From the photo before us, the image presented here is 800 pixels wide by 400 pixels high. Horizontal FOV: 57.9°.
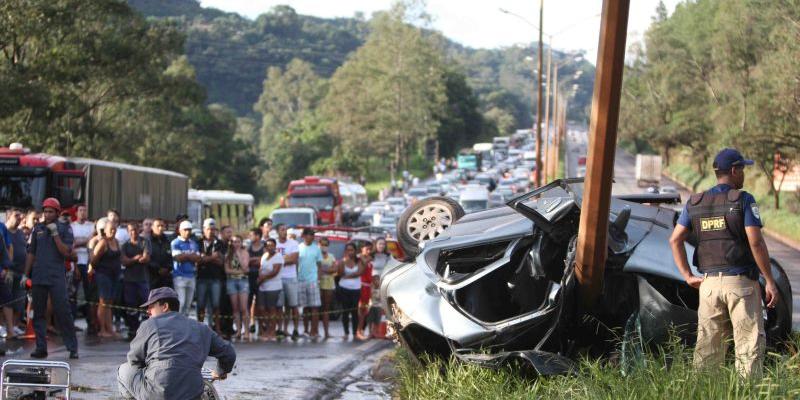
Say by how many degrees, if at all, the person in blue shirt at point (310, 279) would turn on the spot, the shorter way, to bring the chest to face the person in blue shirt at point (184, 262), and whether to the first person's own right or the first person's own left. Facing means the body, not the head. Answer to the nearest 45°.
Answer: approximately 45° to the first person's own right

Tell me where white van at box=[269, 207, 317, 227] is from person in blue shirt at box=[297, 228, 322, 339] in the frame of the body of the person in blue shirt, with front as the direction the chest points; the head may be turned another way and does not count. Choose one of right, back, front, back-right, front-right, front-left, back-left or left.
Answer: back

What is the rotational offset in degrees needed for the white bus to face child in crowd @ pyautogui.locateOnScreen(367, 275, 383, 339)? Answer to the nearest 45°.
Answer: approximately 45° to its left

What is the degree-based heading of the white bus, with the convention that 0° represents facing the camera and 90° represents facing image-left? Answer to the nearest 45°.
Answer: approximately 45°

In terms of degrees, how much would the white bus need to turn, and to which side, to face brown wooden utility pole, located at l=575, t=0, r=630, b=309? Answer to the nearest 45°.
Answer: approximately 45° to its left

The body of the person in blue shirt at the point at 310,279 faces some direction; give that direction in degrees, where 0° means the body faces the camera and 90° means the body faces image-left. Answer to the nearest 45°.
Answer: approximately 0°

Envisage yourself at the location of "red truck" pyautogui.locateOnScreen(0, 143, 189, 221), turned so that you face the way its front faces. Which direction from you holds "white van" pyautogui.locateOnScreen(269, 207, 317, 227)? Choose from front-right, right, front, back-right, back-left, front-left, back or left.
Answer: back

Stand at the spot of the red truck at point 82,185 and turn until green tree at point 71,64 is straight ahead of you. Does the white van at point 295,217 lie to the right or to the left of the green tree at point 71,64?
right

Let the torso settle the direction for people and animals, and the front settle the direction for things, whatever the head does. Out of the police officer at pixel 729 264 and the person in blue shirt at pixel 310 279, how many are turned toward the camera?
1
